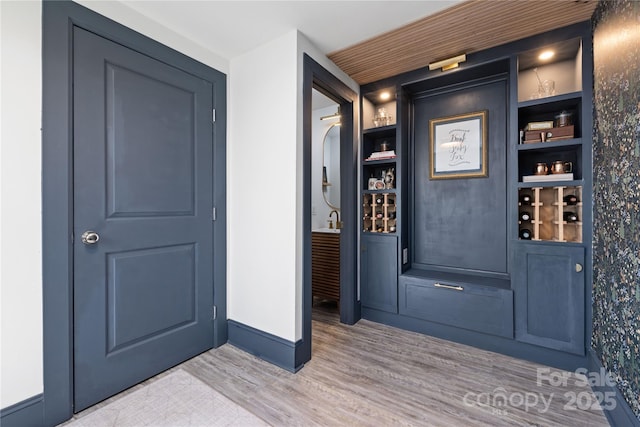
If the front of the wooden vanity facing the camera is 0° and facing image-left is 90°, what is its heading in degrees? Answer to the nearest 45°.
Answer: approximately 45°

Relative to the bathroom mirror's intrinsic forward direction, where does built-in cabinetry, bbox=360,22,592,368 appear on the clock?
The built-in cabinetry is roughly at 9 o'clock from the bathroom mirror.

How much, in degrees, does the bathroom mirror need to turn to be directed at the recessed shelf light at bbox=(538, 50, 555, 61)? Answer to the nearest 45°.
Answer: approximately 90° to its left

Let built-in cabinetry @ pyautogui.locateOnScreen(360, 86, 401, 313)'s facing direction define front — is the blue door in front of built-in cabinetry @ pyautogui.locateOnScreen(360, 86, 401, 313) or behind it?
in front

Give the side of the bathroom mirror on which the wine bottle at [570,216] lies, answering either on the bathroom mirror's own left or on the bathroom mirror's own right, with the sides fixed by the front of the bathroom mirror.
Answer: on the bathroom mirror's own left

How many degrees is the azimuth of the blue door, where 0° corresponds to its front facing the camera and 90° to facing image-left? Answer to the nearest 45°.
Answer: approximately 315°

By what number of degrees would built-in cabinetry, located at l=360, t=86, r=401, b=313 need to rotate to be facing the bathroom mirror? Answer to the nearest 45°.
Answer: approximately 90° to its right

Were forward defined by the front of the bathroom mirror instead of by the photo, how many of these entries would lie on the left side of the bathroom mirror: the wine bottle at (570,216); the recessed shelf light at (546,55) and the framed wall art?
3

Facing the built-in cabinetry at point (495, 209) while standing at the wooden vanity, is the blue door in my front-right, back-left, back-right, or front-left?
back-right
